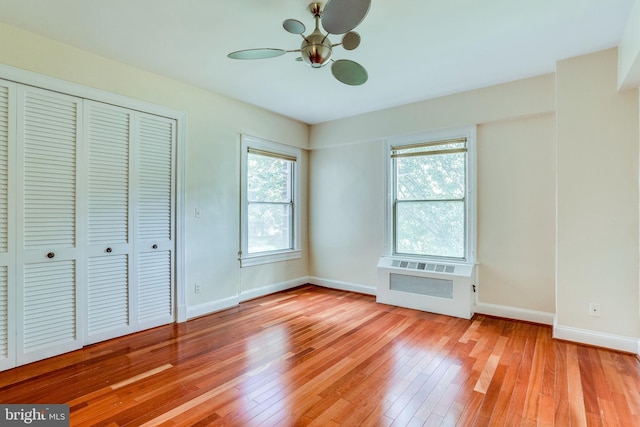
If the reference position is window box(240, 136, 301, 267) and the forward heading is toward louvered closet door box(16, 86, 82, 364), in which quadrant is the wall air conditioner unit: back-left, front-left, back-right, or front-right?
back-left

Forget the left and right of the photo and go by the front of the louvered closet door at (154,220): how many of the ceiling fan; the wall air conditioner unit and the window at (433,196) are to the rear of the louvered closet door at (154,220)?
0

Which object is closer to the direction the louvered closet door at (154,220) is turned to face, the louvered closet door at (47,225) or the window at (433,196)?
the window

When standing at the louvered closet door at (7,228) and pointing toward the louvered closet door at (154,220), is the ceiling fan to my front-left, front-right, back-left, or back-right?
front-right

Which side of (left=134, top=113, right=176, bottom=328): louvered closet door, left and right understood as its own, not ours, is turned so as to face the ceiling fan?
front

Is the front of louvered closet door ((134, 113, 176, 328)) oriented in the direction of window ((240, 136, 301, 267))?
no

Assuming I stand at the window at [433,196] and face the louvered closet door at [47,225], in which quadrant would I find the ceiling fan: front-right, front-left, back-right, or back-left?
front-left

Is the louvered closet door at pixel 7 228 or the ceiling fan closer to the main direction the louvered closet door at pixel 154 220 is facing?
the ceiling fan

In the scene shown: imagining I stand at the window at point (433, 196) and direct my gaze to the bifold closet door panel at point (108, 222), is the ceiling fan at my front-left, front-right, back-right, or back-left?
front-left

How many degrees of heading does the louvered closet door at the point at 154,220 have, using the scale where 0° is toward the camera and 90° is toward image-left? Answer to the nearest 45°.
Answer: approximately 315°

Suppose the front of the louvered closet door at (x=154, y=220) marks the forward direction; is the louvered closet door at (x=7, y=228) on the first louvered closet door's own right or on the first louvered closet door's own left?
on the first louvered closet door's own right

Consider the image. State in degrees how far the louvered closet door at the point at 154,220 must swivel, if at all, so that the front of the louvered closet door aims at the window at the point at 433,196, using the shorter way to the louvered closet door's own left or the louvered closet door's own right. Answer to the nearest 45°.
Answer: approximately 45° to the louvered closet door's own left

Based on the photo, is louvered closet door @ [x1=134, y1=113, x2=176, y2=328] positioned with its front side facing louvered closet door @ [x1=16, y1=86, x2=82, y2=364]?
no
